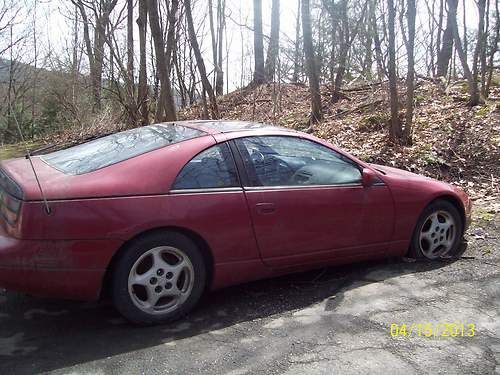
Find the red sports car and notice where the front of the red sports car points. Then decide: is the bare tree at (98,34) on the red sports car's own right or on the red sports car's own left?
on the red sports car's own left

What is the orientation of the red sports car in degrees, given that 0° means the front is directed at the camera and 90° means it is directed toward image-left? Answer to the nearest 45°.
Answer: approximately 225°
